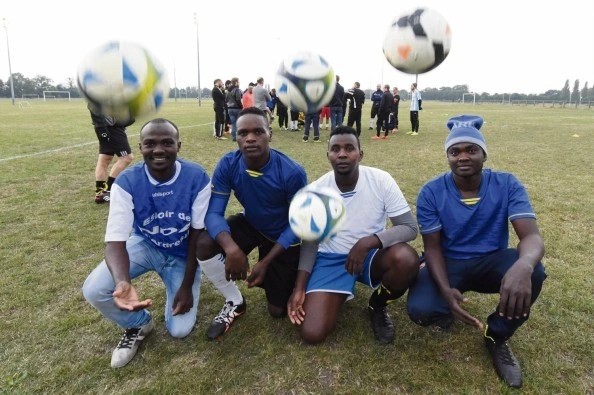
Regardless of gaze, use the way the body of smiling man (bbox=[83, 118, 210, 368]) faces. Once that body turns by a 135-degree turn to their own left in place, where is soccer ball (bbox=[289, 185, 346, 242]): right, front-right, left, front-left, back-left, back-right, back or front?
right

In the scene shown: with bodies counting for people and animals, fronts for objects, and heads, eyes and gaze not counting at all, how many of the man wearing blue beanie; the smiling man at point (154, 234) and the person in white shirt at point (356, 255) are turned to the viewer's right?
0

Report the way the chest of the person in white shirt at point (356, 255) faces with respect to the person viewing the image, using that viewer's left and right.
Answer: facing the viewer

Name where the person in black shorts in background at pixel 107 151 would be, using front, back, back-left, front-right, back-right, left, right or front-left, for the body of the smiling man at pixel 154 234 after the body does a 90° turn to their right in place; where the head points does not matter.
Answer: right

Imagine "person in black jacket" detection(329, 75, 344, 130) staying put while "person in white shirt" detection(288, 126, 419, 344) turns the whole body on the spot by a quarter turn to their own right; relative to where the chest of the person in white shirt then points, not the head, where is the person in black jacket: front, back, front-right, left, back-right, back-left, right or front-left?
right

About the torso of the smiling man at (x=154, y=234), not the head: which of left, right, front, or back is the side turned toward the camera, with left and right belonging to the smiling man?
front

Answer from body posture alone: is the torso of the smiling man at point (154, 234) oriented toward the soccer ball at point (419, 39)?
no

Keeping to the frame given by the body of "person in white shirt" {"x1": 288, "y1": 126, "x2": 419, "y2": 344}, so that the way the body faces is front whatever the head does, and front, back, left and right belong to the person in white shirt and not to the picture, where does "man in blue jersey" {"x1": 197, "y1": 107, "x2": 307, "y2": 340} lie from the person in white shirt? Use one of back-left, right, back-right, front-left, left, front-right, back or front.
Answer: right

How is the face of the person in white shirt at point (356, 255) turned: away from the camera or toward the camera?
toward the camera

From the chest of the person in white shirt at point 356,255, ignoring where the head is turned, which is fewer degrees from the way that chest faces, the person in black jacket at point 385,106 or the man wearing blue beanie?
the man wearing blue beanie

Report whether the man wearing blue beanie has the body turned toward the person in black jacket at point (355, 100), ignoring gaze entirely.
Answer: no

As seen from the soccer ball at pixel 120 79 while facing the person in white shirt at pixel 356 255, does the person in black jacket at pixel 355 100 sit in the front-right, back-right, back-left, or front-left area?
front-left

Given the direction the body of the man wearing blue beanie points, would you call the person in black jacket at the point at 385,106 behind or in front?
behind

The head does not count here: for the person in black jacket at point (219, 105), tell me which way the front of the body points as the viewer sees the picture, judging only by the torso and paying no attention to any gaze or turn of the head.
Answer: to the viewer's right

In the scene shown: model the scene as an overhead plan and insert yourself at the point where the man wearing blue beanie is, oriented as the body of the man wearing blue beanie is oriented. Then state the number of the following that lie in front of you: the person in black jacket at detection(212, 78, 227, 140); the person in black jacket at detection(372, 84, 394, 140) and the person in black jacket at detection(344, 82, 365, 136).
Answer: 0

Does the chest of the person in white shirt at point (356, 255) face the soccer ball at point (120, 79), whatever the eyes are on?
no

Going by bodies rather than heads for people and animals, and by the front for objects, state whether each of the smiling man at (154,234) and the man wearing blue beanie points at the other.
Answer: no
